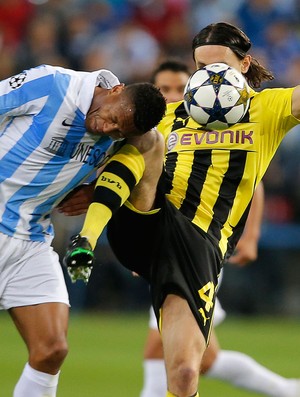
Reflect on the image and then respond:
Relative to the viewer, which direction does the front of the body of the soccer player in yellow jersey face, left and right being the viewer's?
facing the viewer and to the left of the viewer

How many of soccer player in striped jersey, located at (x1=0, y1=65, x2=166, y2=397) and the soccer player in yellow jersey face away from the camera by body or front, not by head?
0

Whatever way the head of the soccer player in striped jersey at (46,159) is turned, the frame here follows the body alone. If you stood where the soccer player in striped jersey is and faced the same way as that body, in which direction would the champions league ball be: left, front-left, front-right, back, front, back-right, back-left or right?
front-left

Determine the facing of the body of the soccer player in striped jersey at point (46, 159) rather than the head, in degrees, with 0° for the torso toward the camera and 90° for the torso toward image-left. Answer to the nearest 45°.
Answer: approximately 315°

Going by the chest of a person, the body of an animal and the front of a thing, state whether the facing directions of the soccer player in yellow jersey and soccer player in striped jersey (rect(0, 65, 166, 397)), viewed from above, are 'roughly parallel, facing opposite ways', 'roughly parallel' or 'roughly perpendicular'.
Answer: roughly perpendicular
